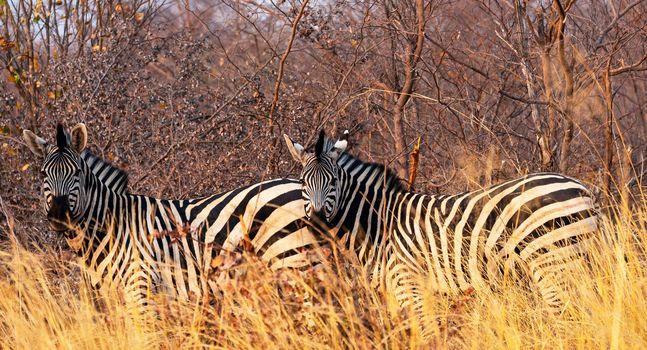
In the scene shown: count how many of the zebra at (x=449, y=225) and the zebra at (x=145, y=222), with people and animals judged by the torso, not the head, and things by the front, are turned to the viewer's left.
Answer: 2

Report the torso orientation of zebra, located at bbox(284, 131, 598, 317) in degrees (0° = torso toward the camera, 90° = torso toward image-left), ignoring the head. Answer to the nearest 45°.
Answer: approximately 90°

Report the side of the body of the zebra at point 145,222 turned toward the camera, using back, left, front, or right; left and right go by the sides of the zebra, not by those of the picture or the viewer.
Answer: left

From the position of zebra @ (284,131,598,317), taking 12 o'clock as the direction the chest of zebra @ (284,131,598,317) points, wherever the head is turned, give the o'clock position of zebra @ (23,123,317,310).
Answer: zebra @ (23,123,317,310) is roughly at 12 o'clock from zebra @ (284,131,598,317).

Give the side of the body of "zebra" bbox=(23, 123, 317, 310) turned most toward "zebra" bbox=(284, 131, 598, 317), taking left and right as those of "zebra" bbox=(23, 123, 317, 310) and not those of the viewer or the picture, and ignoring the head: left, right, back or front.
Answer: back
